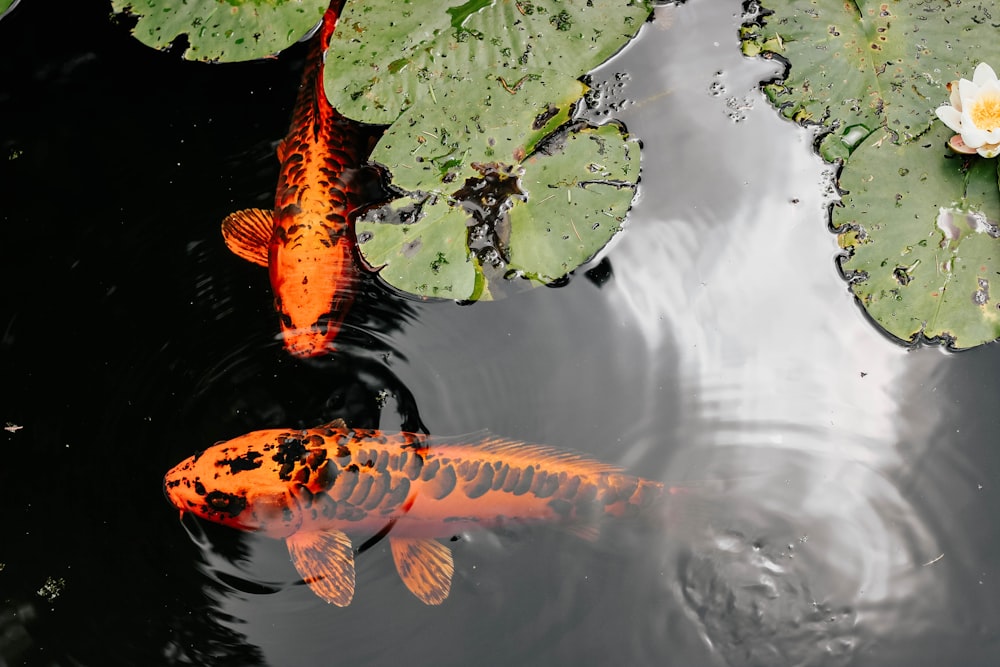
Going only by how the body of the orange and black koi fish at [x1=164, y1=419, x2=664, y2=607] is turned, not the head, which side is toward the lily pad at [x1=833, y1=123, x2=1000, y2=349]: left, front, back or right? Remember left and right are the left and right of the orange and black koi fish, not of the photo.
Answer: back

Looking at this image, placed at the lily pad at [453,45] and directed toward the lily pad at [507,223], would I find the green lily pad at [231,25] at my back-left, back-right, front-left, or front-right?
back-right

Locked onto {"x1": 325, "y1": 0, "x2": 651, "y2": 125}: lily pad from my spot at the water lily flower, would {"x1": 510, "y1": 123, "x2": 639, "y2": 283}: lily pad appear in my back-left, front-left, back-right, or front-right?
front-left

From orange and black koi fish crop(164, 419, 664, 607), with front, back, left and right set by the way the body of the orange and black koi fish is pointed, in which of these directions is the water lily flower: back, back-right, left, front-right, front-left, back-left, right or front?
back

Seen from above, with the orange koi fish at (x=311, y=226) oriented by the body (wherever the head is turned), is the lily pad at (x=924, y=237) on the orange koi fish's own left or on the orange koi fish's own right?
on the orange koi fish's own left

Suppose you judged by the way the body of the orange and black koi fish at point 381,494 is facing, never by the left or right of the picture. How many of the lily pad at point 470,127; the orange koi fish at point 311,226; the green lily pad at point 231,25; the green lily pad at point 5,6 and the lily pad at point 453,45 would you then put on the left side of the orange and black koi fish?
0

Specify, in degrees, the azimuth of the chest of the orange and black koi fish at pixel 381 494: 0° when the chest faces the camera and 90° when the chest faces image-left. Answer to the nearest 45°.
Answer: approximately 90°

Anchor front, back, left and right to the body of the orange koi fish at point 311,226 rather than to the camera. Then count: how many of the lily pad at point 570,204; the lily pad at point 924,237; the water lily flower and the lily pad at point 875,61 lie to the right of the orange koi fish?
0

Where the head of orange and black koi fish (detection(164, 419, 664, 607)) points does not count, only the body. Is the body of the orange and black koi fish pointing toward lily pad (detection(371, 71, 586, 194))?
no

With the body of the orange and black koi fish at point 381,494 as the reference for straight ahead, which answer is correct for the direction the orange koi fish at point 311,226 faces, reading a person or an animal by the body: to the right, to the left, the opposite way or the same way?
to the left

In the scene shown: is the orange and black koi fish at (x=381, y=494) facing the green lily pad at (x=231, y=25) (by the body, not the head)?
no

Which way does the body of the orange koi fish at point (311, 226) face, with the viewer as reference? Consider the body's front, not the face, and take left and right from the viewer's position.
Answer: facing the viewer

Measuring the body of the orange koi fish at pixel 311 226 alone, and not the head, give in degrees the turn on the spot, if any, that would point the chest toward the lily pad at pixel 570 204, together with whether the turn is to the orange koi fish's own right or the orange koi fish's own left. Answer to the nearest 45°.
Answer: approximately 45° to the orange koi fish's own left

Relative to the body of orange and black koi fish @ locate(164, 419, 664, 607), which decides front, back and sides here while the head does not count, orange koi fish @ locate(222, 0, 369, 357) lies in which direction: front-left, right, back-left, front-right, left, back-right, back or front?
right
